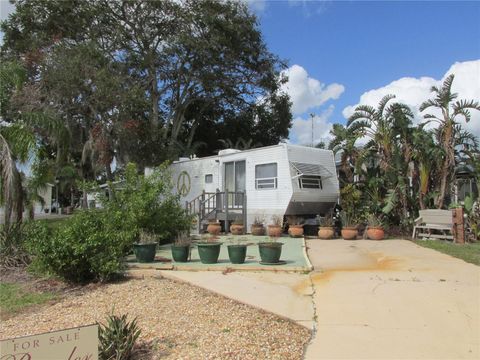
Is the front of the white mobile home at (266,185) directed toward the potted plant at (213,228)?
no

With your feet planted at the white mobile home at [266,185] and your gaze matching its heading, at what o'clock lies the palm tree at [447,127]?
The palm tree is roughly at 11 o'clock from the white mobile home.

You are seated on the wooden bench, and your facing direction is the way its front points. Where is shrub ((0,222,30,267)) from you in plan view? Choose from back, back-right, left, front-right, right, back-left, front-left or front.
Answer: front-right

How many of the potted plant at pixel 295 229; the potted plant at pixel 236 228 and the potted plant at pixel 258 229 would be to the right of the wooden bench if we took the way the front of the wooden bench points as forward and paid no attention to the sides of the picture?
3

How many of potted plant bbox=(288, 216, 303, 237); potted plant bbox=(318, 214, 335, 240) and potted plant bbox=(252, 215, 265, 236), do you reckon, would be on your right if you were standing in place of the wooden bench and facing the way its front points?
3

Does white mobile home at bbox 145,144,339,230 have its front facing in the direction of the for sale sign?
no

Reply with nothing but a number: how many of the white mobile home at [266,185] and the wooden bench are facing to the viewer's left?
0

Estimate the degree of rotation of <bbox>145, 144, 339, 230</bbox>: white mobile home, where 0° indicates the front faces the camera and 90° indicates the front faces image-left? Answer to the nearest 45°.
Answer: approximately 315°

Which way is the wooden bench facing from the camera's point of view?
toward the camera

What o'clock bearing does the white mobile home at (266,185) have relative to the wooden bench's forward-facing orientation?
The white mobile home is roughly at 3 o'clock from the wooden bench.

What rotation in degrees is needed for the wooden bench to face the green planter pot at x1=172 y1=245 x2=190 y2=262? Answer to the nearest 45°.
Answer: approximately 45° to its right

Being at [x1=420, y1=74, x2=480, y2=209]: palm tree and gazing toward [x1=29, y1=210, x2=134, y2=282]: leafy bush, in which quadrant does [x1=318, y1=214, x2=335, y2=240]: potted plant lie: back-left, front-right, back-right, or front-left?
front-right

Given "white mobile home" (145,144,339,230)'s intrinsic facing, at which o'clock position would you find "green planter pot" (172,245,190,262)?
The green planter pot is roughly at 2 o'clock from the white mobile home.

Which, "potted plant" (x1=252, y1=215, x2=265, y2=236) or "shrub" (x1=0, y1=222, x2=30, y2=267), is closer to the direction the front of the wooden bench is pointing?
the shrub

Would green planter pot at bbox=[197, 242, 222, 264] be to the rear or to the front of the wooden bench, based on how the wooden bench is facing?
to the front

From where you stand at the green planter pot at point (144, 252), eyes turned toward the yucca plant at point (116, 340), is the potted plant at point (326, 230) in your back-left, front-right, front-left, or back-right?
back-left

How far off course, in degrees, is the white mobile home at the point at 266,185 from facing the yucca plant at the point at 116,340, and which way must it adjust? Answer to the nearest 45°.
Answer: approximately 45° to its right
